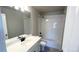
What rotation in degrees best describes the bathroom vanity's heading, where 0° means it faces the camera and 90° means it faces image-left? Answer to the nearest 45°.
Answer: approximately 315°

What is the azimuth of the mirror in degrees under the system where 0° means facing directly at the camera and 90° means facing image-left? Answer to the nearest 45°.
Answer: approximately 315°

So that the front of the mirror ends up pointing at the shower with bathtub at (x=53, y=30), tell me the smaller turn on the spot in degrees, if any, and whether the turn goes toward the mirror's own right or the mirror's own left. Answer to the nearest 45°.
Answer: approximately 45° to the mirror's own left
